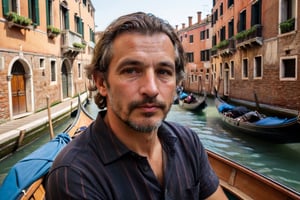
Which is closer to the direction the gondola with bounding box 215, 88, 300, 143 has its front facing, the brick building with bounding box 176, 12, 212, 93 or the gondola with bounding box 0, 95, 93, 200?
the brick building

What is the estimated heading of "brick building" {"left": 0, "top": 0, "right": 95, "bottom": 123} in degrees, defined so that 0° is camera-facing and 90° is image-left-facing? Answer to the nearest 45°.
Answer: approximately 315°

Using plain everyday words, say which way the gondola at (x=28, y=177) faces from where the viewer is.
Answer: facing away from the viewer and to the right of the viewer

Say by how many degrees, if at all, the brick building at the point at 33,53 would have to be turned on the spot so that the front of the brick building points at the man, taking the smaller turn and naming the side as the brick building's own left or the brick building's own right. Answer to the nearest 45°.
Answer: approximately 45° to the brick building's own right

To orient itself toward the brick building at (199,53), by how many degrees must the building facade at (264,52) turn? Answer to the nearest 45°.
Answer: approximately 135° to its right

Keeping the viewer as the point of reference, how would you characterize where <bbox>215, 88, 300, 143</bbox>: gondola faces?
facing away from the viewer and to the left of the viewer

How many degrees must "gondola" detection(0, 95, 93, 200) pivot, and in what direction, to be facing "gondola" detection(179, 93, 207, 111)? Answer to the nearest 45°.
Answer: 0° — it already faces it

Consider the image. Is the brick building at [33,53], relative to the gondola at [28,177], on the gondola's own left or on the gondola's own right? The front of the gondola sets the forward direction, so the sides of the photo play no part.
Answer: on the gondola's own left

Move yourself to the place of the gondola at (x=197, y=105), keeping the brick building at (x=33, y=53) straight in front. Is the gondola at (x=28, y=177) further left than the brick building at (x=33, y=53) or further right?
left

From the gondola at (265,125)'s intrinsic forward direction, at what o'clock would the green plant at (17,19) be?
The green plant is roughly at 10 o'clock from the gondola.
